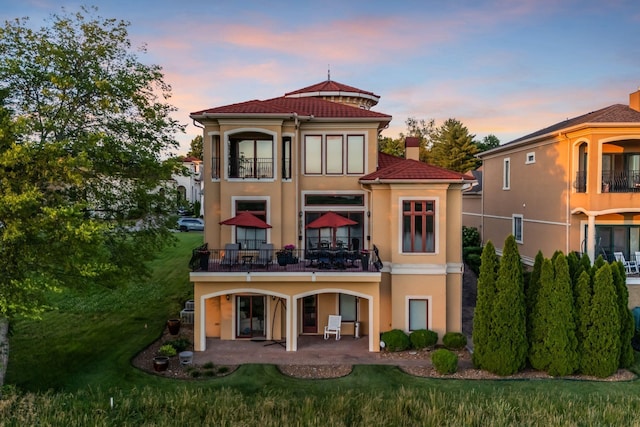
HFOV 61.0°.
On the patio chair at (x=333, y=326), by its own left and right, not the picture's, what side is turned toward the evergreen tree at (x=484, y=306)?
left

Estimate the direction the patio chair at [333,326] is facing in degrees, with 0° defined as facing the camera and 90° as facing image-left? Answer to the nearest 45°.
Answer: approximately 45°

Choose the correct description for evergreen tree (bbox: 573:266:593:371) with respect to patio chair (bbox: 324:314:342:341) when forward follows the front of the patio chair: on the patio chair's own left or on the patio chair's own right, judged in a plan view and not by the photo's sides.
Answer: on the patio chair's own left
